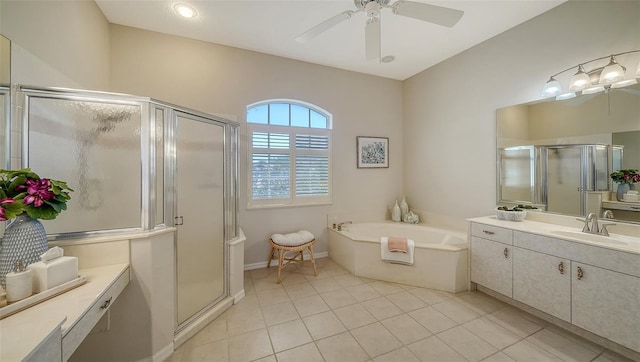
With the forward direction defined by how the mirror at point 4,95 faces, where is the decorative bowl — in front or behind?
in front

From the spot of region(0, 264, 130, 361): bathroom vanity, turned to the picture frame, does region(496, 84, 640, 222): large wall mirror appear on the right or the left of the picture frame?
right

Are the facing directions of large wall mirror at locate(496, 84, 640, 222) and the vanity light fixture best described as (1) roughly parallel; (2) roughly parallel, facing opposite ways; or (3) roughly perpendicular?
roughly parallel

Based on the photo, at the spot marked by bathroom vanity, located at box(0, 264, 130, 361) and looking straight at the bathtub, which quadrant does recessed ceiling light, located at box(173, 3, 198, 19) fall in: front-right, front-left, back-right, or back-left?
front-left

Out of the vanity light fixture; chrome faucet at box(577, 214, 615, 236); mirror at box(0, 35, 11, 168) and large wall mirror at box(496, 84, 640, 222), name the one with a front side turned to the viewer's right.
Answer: the mirror

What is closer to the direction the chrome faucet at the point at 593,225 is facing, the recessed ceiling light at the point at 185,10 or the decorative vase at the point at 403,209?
the recessed ceiling light

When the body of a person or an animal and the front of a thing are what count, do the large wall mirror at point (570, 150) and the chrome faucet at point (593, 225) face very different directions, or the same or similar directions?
same or similar directions

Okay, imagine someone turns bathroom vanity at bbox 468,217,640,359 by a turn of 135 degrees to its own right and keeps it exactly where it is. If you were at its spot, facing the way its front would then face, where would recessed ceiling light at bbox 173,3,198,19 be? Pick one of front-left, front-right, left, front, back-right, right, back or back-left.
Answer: back-left

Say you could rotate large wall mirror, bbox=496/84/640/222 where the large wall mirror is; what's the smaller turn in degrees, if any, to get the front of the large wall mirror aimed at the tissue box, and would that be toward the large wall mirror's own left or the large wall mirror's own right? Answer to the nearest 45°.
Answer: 0° — it already faces it

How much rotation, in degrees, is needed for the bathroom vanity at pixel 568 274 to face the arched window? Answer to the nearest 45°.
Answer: approximately 45° to its right

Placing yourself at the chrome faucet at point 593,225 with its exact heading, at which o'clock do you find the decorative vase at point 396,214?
The decorative vase is roughly at 2 o'clock from the chrome faucet.

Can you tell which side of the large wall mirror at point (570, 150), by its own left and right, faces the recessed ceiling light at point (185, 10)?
front

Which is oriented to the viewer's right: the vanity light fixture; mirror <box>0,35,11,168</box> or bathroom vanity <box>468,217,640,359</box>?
the mirror

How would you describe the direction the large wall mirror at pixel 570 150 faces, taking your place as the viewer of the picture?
facing the viewer and to the left of the viewer

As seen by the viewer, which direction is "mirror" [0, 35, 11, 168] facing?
to the viewer's right
